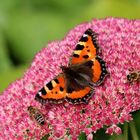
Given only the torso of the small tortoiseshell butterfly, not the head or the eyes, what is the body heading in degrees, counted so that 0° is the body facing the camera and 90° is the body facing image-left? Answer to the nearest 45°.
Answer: approximately 135°
